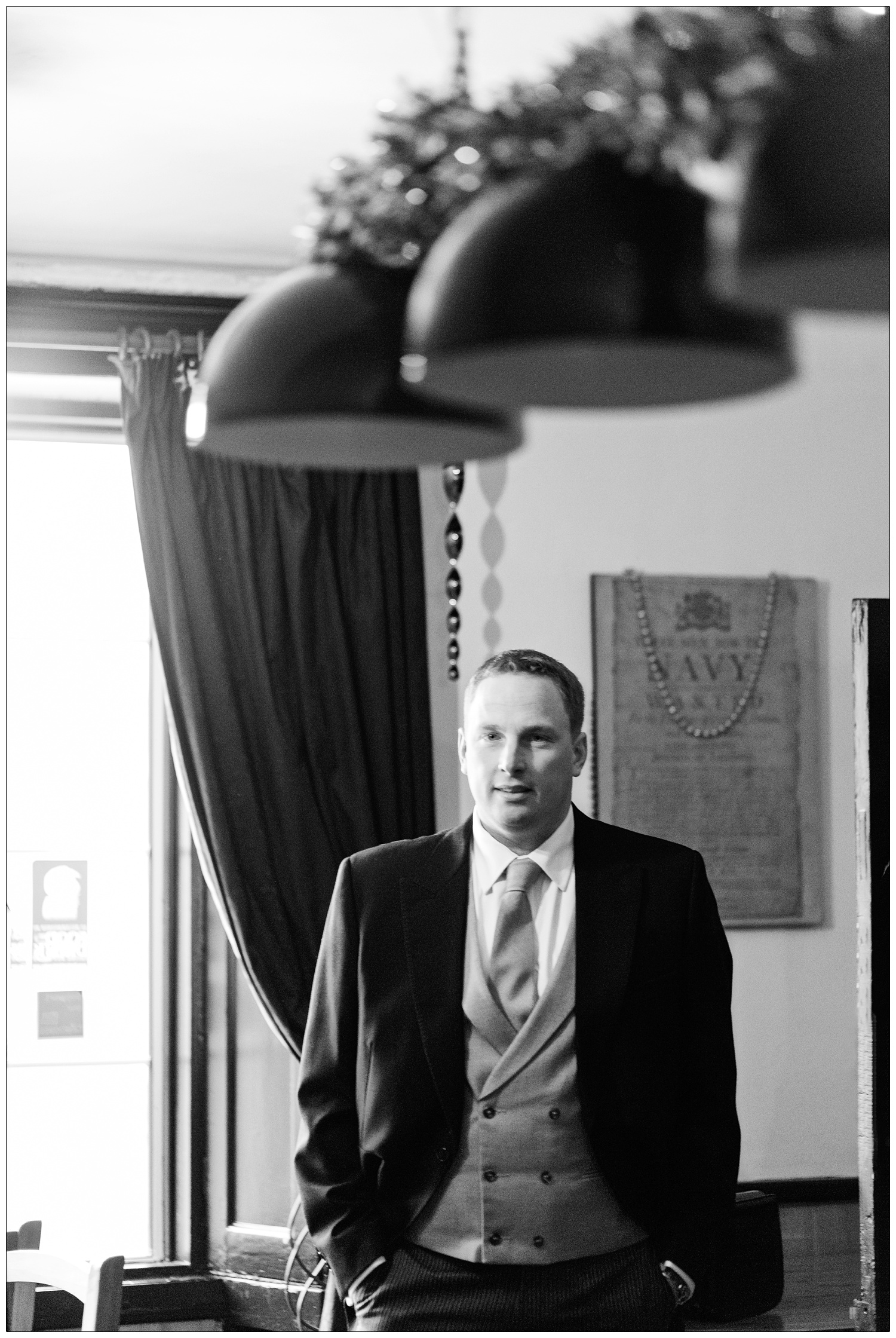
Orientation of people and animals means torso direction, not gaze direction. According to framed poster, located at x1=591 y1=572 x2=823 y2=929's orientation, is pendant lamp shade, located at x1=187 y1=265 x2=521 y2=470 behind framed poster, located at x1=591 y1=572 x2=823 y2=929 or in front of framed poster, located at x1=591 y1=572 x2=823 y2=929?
in front

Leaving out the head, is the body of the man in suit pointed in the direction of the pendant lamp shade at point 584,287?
yes

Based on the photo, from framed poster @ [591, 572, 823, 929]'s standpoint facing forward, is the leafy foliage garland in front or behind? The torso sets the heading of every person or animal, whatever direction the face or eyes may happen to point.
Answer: in front

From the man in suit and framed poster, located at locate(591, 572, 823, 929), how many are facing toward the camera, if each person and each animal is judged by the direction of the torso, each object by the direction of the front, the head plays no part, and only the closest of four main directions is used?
2

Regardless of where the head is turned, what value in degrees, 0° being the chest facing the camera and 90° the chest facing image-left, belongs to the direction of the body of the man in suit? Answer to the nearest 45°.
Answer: approximately 0°

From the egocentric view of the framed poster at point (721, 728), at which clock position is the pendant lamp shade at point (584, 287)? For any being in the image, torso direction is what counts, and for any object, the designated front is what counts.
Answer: The pendant lamp shade is roughly at 12 o'clock from the framed poster.
